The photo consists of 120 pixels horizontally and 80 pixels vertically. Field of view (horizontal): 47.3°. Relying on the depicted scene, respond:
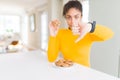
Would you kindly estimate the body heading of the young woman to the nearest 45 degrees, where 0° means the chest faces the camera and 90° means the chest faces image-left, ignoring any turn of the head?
approximately 0°
